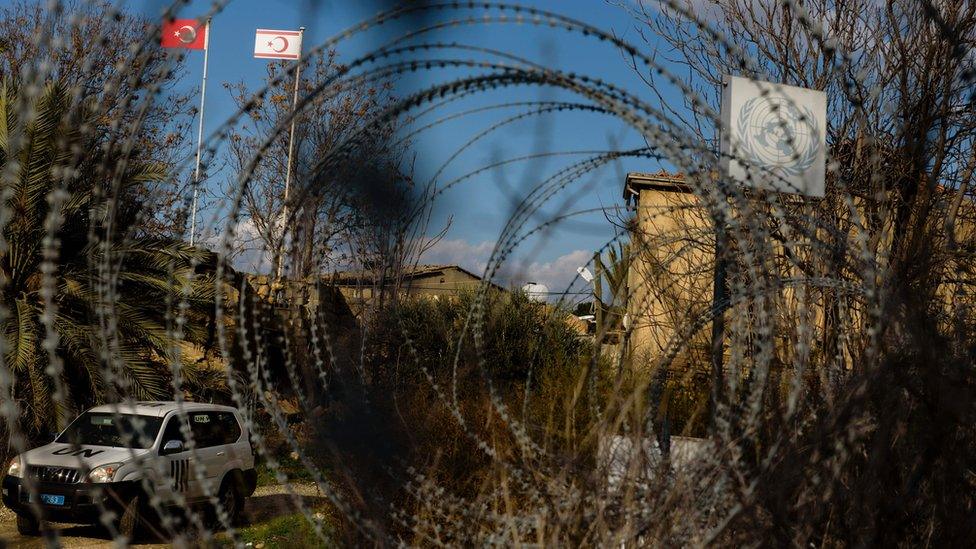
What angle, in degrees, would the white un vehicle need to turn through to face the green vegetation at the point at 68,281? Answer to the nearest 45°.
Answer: approximately 135° to its right

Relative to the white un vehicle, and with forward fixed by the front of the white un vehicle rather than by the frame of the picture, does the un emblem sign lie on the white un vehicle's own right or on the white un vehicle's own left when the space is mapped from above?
on the white un vehicle's own left

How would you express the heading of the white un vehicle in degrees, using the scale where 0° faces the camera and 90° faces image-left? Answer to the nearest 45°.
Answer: approximately 45°

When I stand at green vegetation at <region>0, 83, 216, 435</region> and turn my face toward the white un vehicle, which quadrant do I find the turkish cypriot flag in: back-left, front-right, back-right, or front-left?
back-left

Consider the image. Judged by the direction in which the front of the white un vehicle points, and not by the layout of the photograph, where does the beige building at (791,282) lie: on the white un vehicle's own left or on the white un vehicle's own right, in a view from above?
on the white un vehicle's own left
